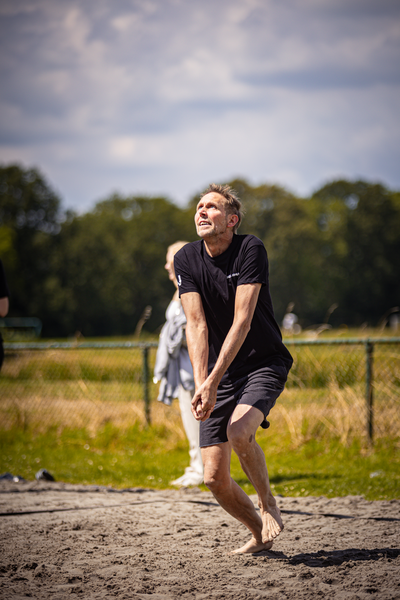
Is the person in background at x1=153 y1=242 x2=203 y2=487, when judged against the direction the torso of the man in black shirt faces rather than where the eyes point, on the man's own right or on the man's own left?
on the man's own right

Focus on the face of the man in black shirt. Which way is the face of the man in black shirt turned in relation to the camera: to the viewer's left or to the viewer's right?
to the viewer's left

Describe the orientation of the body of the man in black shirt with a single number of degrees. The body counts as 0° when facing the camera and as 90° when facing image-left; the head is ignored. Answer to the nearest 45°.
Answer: approximately 45°

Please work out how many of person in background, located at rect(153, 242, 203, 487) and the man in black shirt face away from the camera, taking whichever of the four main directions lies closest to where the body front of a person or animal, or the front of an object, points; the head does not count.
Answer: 0

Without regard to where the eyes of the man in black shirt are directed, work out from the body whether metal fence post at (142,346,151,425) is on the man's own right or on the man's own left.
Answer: on the man's own right

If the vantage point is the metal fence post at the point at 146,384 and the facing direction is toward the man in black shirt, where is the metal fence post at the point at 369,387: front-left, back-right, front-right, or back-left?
front-left
